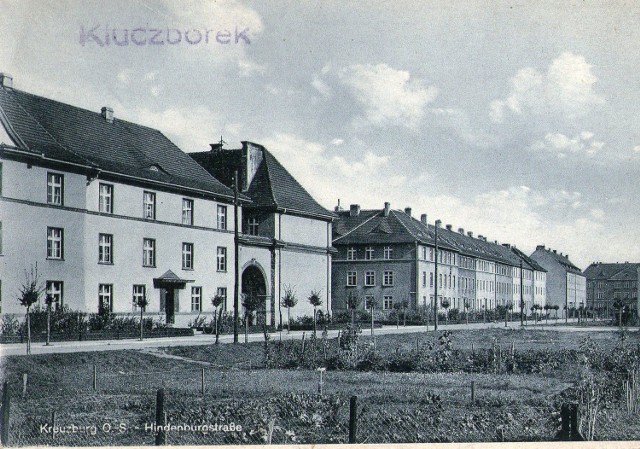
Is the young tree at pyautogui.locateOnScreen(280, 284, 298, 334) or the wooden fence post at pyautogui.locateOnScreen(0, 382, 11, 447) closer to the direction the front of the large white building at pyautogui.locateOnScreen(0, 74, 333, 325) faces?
the wooden fence post

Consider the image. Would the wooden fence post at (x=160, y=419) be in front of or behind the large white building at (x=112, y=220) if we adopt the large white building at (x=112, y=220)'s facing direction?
in front

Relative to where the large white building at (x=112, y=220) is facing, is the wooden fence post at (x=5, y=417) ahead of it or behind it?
ahead

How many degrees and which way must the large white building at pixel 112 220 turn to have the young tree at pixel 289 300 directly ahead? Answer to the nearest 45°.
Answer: approximately 90° to its left

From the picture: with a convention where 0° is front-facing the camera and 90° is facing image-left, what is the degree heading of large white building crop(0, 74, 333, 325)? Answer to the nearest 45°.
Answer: approximately 315°

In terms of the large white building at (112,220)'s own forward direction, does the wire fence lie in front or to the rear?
in front
